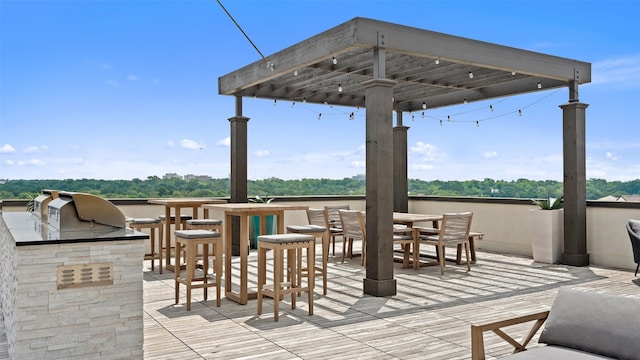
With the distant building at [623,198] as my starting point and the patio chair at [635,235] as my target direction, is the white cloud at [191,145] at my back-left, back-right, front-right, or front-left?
back-right

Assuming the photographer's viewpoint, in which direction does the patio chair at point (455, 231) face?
facing away from the viewer and to the left of the viewer

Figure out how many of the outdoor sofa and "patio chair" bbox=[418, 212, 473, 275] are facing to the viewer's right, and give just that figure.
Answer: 0

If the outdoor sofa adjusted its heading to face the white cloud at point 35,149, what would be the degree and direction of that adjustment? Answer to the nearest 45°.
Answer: approximately 90° to its right

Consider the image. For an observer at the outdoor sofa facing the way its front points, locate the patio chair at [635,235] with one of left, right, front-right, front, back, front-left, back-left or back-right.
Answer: back-right

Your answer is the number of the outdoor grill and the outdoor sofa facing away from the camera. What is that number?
0

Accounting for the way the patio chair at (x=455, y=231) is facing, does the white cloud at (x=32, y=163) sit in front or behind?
in front

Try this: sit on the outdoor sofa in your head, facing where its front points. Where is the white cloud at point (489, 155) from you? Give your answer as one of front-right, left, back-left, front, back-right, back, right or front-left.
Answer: back-right

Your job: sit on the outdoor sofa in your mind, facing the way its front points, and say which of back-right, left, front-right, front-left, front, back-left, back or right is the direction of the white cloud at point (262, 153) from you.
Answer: right

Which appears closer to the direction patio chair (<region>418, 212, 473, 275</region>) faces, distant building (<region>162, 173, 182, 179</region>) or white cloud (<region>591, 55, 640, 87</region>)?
the distant building

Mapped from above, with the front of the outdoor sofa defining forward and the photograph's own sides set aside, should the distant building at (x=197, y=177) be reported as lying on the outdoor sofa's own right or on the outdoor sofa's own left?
on the outdoor sofa's own right

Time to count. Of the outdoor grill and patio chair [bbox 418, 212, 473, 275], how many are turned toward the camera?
0

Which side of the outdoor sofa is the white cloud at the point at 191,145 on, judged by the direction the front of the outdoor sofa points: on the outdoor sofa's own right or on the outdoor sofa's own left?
on the outdoor sofa's own right
